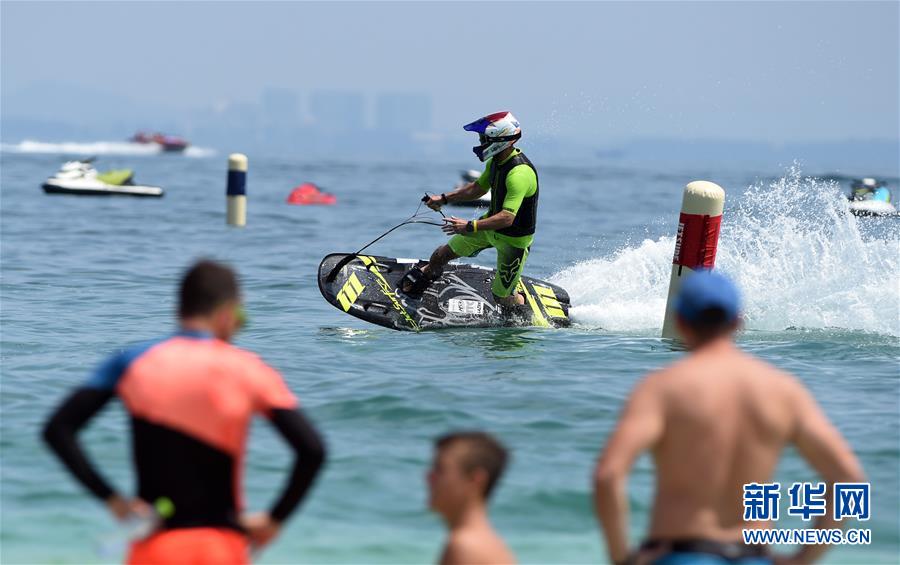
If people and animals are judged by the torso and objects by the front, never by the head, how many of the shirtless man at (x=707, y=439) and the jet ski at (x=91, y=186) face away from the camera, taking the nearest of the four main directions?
1

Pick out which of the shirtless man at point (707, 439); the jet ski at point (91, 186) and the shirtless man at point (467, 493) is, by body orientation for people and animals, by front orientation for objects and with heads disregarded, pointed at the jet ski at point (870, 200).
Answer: the shirtless man at point (707, 439)

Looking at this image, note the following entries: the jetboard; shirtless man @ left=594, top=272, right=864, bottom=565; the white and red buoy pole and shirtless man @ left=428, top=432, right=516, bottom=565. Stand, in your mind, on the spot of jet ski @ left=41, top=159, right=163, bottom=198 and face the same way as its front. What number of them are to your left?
4

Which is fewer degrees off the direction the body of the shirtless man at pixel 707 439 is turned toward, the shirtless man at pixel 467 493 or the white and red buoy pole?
the white and red buoy pole

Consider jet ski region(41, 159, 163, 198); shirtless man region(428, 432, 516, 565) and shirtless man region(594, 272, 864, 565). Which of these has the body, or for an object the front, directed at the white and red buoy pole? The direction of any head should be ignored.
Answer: shirtless man region(594, 272, 864, 565)

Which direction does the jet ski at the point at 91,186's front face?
to the viewer's left

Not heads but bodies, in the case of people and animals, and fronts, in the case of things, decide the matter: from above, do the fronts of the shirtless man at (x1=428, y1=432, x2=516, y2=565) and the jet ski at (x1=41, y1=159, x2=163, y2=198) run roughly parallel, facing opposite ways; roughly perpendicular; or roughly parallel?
roughly parallel

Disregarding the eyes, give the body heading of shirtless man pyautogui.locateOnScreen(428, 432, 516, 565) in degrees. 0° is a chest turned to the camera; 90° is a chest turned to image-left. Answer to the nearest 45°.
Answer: approximately 90°

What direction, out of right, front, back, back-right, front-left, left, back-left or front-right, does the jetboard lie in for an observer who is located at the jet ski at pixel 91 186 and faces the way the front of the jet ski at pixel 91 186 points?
left

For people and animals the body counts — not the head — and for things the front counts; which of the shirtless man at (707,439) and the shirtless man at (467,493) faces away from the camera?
the shirtless man at (707,439)

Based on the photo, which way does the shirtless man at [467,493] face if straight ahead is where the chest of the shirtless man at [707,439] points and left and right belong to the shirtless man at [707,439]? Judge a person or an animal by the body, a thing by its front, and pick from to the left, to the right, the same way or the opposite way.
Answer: to the left

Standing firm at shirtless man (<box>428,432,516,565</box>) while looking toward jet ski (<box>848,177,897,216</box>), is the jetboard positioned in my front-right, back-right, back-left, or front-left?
front-left

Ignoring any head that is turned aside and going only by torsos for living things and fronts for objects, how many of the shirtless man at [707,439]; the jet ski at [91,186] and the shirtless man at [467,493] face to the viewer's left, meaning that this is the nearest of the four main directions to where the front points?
2

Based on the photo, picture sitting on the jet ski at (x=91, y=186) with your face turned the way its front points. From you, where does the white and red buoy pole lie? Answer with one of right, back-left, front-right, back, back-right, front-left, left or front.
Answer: left

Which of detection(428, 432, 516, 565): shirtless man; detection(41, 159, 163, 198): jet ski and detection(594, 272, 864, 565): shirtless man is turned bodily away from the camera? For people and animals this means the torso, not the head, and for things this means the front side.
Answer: detection(594, 272, 864, 565): shirtless man

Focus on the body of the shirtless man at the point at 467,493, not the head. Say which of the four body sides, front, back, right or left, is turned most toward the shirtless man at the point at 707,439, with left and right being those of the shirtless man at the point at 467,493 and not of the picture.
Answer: back
